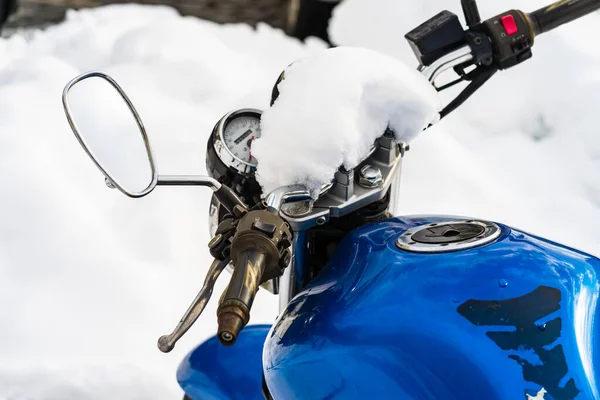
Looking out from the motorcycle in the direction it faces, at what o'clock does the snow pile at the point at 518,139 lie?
The snow pile is roughly at 2 o'clock from the motorcycle.

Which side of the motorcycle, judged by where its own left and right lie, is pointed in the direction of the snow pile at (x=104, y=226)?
front

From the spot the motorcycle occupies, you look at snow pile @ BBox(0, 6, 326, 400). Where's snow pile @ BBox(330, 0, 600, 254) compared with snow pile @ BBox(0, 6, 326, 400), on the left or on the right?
right

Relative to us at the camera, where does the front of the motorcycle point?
facing away from the viewer and to the left of the viewer
